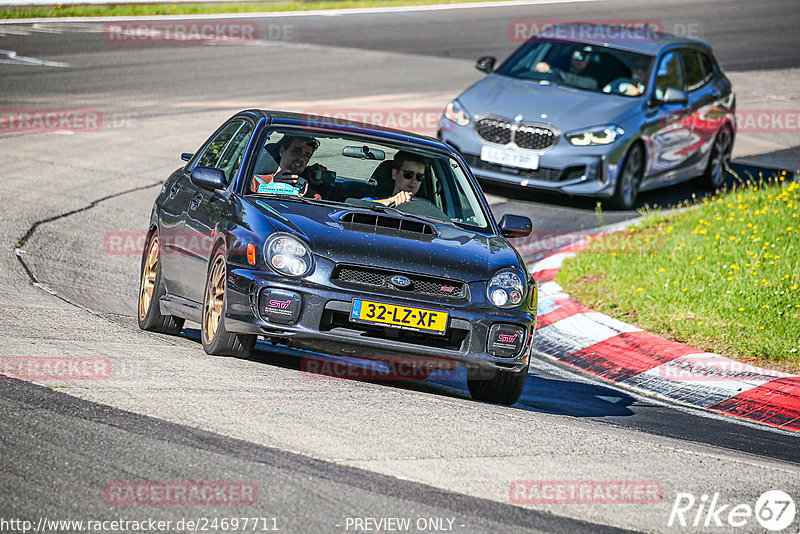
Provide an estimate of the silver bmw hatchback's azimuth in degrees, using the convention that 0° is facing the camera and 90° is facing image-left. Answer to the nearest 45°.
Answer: approximately 45°

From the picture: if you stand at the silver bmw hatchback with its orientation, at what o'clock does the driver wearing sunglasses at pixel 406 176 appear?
The driver wearing sunglasses is roughly at 11 o'clock from the silver bmw hatchback.

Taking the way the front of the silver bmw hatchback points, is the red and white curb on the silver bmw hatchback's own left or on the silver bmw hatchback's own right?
on the silver bmw hatchback's own left
